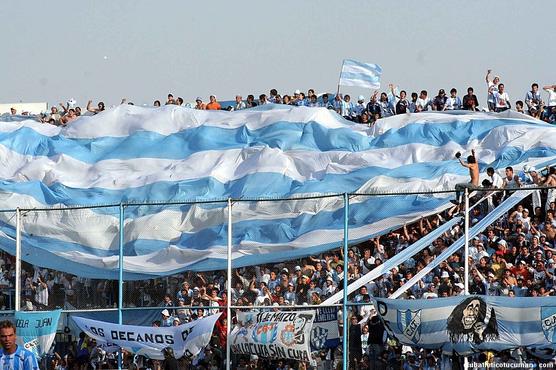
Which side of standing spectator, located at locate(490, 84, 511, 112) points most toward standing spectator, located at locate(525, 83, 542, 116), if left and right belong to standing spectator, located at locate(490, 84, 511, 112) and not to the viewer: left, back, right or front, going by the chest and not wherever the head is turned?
left

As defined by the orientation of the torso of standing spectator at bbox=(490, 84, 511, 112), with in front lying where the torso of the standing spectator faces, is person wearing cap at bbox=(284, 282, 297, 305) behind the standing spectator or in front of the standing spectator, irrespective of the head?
in front

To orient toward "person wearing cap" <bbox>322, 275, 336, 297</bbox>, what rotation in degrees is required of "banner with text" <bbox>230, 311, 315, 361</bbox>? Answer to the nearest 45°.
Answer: approximately 180°

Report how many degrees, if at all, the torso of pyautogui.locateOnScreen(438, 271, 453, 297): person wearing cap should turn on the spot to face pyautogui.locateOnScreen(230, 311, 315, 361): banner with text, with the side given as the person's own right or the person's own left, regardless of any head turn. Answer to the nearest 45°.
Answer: approximately 90° to the person's own right

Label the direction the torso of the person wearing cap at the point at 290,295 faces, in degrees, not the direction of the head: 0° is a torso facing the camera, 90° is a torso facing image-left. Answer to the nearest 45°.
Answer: approximately 0°

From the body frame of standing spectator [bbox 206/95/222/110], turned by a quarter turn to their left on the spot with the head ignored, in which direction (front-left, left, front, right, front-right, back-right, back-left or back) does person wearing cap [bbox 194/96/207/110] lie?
back

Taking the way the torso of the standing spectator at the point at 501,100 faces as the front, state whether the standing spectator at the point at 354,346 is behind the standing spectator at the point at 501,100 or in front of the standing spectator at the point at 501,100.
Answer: in front

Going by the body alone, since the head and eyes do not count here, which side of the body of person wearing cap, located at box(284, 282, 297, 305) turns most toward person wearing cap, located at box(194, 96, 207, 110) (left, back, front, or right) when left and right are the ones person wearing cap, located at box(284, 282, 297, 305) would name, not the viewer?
back

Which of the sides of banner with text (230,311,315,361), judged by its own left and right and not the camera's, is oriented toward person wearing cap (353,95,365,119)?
back

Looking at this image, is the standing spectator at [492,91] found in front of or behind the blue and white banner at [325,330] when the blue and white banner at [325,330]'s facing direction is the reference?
behind

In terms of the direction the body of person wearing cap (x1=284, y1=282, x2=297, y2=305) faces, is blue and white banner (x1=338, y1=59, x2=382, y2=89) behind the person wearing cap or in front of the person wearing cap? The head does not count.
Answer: behind
